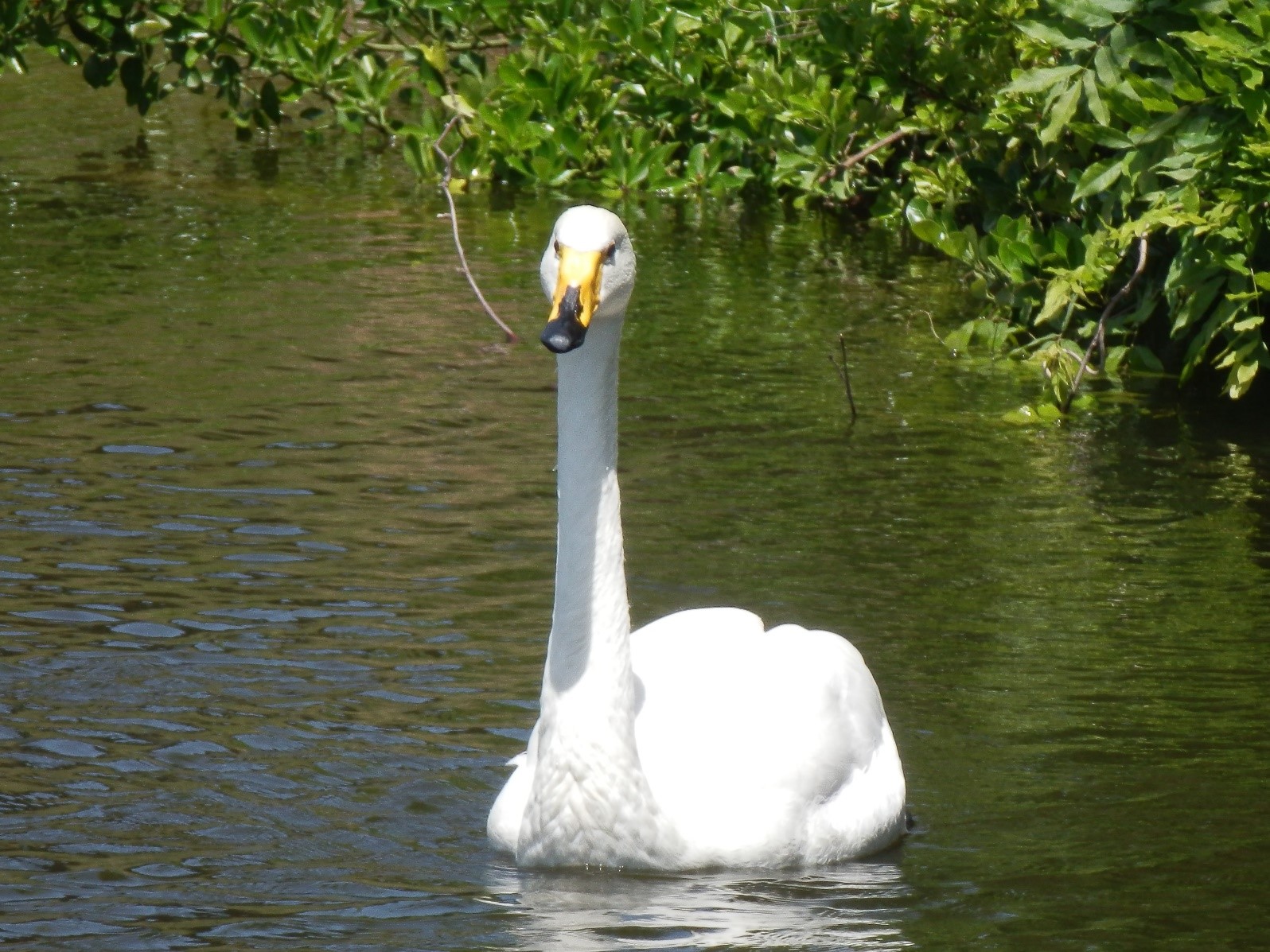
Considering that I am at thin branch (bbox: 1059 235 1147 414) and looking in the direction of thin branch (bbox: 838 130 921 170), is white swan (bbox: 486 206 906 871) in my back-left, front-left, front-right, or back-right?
back-left

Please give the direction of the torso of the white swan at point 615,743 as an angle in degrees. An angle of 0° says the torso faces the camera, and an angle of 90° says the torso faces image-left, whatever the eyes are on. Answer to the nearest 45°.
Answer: approximately 45°

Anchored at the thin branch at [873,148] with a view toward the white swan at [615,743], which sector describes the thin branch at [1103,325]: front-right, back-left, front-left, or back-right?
front-left

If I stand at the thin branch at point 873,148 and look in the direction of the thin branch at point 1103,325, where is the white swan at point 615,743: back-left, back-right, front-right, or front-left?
front-right

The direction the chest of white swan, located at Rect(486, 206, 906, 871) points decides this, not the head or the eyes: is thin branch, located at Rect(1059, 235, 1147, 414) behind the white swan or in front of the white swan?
behind

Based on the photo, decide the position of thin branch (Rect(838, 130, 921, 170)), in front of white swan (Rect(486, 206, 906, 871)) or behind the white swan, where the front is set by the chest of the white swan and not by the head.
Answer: behind

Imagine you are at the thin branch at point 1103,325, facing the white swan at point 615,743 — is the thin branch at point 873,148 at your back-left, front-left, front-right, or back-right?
back-right
